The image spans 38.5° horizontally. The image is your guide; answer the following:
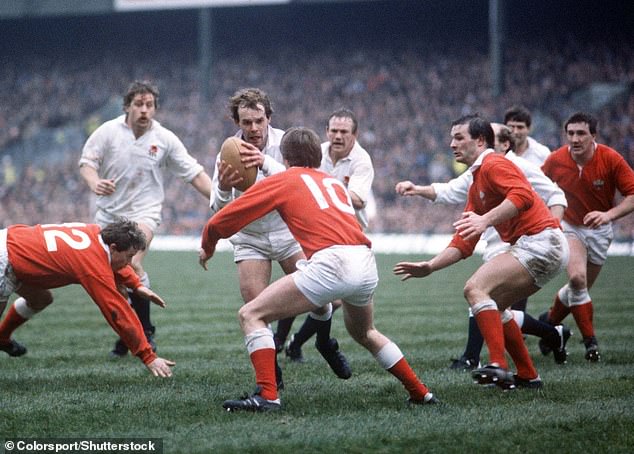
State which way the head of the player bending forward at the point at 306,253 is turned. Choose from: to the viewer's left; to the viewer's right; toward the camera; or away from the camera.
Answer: away from the camera

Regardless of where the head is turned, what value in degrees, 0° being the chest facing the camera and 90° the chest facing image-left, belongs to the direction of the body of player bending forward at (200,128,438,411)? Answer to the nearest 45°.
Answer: approximately 135°
